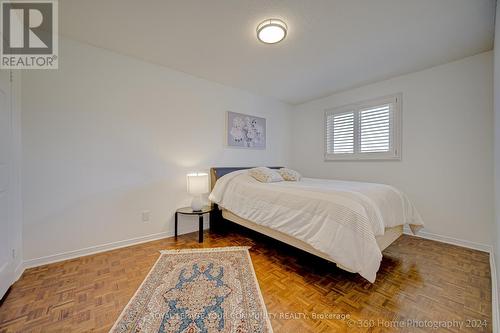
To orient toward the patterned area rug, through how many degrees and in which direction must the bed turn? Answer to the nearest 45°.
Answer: approximately 90° to its right

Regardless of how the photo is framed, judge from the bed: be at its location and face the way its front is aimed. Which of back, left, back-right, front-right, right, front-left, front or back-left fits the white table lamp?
back-right

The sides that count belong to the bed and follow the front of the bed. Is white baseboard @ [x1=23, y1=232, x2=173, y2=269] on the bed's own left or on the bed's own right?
on the bed's own right

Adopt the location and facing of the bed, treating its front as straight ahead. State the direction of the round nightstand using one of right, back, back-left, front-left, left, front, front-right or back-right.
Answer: back-right
